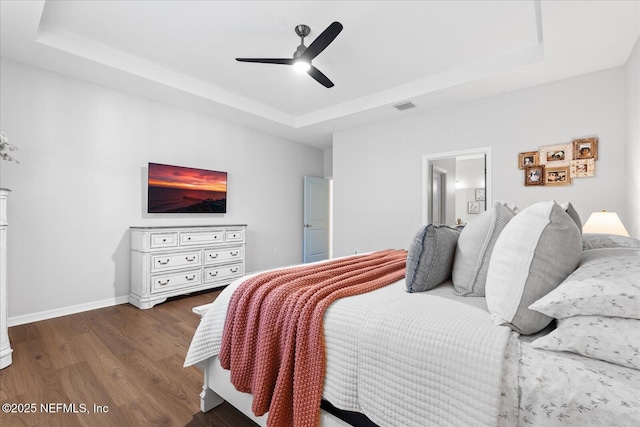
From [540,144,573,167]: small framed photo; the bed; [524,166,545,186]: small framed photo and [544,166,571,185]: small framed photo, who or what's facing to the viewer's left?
the bed

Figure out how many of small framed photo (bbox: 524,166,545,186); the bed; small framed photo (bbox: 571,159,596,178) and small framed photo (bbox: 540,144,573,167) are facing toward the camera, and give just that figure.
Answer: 3

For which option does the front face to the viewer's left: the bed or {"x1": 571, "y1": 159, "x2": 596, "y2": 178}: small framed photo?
the bed

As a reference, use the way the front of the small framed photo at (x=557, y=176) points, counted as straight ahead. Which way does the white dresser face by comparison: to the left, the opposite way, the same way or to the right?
to the left

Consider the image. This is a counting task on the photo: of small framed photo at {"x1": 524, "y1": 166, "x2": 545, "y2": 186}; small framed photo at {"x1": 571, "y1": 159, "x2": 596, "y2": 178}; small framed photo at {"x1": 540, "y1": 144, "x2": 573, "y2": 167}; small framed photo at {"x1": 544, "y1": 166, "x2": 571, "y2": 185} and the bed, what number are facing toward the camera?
4

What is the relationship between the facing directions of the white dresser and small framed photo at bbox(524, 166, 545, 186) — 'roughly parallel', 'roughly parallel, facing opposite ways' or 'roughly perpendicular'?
roughly perpendicular

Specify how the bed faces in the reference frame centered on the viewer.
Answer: facing to the left of the viewer

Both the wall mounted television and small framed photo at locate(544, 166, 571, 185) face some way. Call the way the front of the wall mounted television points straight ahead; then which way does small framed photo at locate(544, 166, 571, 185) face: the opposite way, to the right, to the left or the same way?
to the right

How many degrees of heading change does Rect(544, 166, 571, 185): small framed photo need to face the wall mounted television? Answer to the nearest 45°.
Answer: approximately 45° to its right

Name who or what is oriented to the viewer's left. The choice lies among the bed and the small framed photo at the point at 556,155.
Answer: the bed
